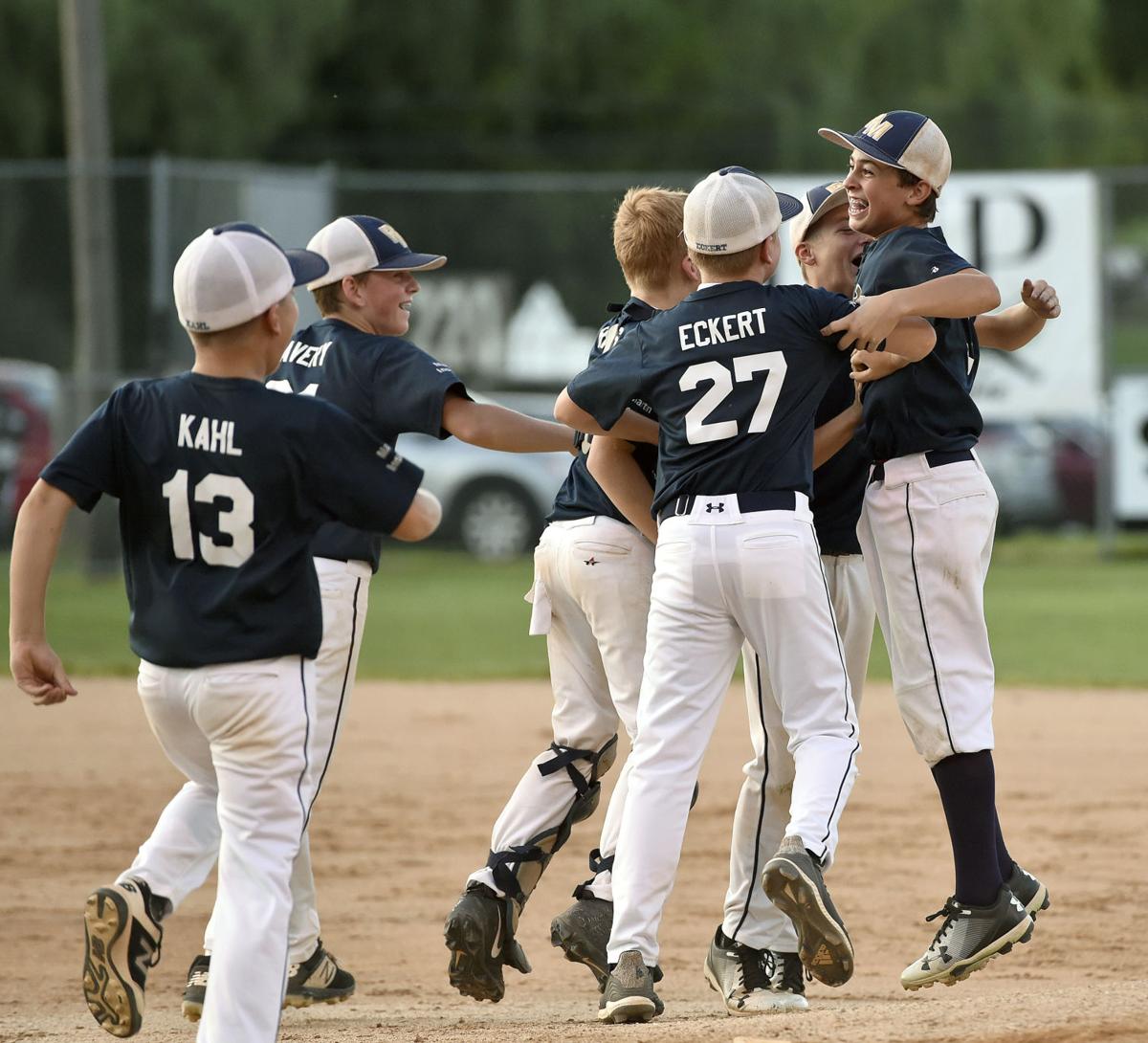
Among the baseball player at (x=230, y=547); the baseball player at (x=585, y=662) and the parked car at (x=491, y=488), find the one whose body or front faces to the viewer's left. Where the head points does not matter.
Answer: the parked car

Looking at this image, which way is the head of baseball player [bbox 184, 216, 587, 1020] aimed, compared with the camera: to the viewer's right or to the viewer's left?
to the viewer's right

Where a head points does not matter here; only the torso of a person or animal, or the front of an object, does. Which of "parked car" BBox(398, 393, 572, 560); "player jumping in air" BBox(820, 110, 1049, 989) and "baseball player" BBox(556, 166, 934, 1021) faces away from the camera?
the baseball player

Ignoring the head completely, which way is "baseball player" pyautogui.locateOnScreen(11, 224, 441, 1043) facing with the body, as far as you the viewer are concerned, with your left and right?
facing away from the viewer and to the right of the viewer

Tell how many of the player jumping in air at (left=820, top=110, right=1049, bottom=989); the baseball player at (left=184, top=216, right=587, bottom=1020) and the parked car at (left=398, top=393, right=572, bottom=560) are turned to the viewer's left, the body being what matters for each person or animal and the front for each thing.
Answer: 2

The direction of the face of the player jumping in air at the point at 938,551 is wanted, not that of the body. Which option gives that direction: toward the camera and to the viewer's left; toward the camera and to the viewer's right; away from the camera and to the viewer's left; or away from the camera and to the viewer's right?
toward the camera and to the viewer's left

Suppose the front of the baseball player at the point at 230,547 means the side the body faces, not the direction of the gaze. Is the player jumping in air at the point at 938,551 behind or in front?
in front

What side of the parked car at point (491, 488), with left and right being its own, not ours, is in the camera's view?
left

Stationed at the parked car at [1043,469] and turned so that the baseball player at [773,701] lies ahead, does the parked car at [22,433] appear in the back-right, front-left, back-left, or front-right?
front-right

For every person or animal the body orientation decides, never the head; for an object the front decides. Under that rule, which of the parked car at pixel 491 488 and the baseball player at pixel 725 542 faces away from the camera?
the baseball player

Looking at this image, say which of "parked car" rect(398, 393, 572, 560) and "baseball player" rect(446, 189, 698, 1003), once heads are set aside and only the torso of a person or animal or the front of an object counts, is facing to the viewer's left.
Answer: the parked car

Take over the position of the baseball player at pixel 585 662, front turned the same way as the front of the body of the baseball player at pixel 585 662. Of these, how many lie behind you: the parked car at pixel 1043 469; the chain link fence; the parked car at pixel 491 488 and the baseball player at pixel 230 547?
1

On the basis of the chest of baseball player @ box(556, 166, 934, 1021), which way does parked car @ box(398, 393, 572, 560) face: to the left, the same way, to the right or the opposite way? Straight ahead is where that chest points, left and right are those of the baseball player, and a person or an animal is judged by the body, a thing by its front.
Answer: to the left

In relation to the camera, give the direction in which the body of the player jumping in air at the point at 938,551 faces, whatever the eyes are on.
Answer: to the viewer's left

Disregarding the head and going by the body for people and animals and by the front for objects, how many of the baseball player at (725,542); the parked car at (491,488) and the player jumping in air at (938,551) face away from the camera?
1

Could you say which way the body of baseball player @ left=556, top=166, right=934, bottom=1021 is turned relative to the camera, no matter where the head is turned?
away from the camera

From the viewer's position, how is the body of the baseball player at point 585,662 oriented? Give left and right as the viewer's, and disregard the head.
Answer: facing away from the viewer and to the right of the viewer
